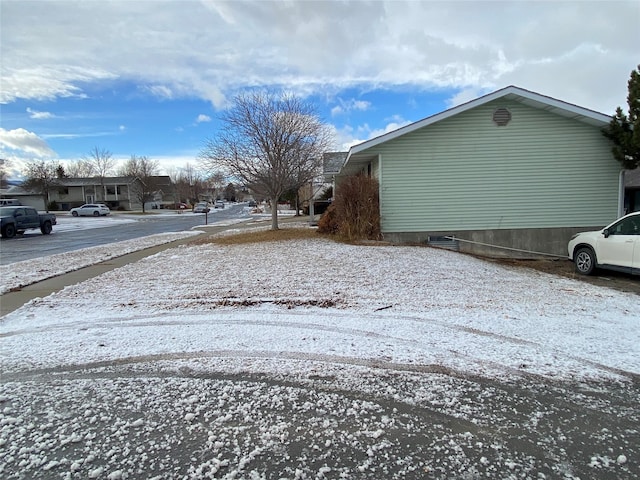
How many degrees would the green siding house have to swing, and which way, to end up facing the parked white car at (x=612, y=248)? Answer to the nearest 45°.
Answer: approximately 135° to its left

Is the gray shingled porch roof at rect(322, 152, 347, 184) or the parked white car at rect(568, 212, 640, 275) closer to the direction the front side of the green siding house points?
the gray shingled porch roof

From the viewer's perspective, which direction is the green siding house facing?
to the viewer's left

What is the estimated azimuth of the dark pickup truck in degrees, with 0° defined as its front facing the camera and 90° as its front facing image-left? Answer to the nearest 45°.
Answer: approximately 45°
